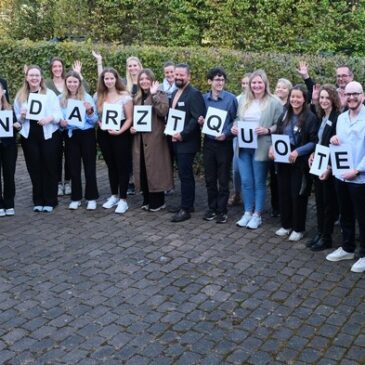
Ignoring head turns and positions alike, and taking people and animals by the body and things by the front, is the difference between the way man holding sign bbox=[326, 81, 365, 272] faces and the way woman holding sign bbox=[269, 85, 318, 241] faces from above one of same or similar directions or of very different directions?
same or similar directions

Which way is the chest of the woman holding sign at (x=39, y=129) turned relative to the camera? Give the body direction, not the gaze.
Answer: toward the camera

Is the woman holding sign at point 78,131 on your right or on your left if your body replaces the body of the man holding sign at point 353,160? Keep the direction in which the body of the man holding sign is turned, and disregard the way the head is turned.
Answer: on your right

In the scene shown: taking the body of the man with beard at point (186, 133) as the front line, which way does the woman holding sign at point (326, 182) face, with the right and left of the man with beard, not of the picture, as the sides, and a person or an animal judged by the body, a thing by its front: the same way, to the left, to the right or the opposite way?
the same way

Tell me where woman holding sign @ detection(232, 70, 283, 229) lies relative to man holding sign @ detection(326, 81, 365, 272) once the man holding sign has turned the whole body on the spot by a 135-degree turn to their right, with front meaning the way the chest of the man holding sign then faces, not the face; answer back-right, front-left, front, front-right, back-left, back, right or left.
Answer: front-left

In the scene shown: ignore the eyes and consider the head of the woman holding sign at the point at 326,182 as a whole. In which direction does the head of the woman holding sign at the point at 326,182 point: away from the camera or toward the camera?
toward the camera

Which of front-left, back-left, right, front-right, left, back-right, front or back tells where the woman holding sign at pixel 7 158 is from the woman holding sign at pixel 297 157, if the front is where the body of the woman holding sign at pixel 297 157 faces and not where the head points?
front-right

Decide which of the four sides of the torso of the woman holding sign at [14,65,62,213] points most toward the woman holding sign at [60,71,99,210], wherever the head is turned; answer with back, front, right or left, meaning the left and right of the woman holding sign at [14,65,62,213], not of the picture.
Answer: left

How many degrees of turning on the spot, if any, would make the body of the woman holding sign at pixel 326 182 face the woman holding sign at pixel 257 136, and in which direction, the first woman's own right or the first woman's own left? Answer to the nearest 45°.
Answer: approximately 90° to the first woman's own right

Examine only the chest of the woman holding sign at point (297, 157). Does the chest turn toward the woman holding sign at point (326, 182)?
no

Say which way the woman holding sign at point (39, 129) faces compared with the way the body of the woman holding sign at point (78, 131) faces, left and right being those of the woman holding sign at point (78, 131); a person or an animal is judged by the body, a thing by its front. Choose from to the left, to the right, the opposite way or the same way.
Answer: the same way

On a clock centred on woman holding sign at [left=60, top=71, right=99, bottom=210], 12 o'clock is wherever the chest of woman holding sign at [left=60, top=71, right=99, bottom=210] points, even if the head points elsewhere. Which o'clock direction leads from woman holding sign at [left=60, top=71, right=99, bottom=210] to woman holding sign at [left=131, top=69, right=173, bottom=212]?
woman holding sign at [left=131, top=69, right=173, bottom=212] is roughly at 10 o'clock from woman holding sign at [left=60, top=71, right=99, bottom=210].

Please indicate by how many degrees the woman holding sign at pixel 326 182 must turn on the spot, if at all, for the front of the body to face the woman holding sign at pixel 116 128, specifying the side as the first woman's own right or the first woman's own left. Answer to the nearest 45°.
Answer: approximately 45° to the first woman's own right

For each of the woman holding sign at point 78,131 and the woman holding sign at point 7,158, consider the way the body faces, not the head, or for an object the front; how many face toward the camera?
2

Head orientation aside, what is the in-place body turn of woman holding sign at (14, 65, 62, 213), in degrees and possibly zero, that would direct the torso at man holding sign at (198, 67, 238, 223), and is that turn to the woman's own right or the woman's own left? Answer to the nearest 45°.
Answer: approximately 45° to the woman's own left

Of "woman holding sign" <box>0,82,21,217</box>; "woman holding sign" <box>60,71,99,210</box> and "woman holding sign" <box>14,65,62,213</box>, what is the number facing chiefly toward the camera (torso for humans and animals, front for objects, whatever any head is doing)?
3

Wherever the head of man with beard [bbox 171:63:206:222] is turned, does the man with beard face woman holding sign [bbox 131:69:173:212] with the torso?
no
